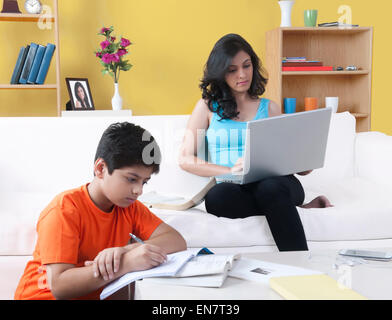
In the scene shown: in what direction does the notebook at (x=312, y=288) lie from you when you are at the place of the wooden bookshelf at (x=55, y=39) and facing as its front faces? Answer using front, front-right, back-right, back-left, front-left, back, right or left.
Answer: front

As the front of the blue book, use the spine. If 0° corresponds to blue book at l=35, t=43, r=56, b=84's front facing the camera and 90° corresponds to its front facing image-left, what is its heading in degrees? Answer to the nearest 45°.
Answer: approximately 0°

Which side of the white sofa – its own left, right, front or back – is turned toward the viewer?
front

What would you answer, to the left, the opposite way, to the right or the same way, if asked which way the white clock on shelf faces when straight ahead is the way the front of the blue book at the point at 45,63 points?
the same way

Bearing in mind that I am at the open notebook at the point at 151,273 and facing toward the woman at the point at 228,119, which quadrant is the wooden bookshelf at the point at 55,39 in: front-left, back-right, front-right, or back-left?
front-left

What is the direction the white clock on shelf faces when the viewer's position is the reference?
facing the viewer

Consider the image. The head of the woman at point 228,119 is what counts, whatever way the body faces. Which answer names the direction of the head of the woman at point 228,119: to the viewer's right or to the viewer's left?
to the viewer's right

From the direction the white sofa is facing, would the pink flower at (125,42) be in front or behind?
behind

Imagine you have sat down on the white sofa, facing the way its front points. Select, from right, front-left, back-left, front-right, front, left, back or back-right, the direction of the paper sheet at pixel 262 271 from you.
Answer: front

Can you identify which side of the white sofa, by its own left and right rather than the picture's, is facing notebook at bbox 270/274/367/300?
front

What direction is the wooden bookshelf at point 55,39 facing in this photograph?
toward the camera

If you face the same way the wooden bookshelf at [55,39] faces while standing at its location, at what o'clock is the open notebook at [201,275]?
The open notebook is roughly at 12 o'clock from the wooden bookshelf.
